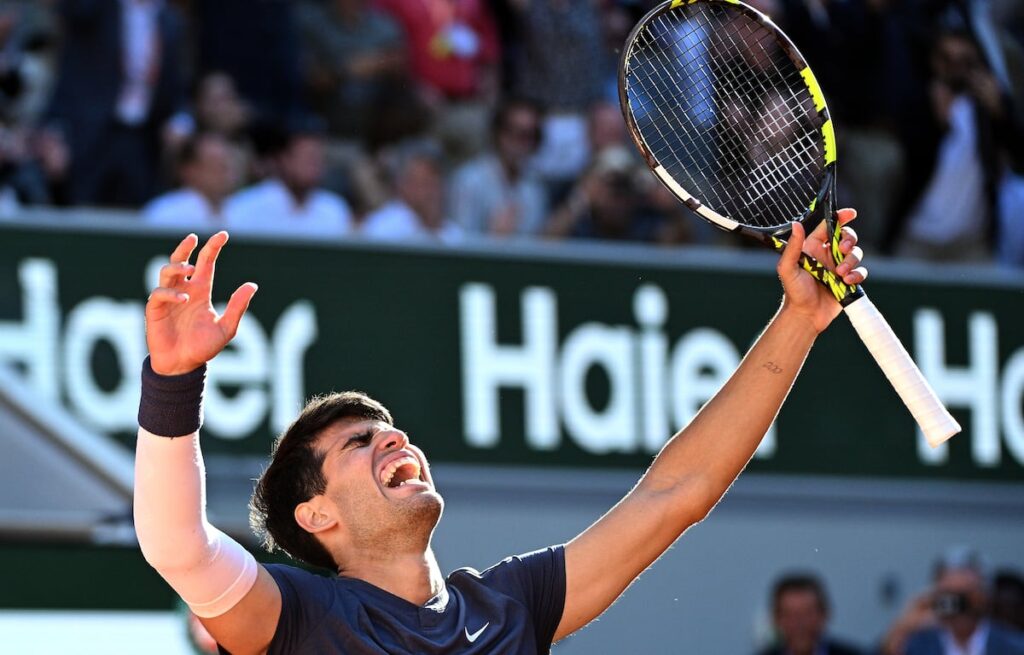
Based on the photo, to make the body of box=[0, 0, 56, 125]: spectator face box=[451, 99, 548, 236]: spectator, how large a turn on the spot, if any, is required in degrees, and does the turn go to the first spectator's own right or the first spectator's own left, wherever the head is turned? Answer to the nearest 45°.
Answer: approximately 90° to the first spectator's own left

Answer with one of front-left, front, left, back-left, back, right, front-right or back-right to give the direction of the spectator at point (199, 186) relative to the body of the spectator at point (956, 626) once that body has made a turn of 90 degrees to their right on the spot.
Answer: front

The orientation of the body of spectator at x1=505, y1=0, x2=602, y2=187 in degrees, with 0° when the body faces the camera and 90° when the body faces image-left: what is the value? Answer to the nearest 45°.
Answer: approximately 0°

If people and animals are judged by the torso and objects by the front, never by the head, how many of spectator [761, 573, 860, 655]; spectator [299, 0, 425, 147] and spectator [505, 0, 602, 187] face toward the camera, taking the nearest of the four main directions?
3

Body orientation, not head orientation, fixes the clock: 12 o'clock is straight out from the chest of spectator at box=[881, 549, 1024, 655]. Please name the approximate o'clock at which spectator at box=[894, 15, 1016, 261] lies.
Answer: spectator at box=[894, 15, 1016, 261] is roughly at 6 o'clock from spectator at box=[881, 549, 1024, 655].

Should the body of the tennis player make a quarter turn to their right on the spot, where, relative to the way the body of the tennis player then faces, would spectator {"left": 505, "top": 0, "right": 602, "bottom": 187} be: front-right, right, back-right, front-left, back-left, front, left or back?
back-right

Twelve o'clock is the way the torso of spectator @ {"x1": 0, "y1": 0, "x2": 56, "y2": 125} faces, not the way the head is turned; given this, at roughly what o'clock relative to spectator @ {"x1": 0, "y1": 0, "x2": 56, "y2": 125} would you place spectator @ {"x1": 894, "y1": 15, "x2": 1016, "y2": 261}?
spectator @ {"x1": 894, "y1": 15, "x2": 1016, "y2": 261} is roughly at 9 o'clock from spectator @ {"x1": 0, "y1": 0, "x2": 56, "y2": 125}.

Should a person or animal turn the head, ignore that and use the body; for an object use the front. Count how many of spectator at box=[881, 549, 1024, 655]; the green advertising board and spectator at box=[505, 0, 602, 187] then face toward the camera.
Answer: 3

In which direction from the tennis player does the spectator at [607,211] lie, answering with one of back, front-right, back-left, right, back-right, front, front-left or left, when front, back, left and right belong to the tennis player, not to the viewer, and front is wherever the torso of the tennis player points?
back-left

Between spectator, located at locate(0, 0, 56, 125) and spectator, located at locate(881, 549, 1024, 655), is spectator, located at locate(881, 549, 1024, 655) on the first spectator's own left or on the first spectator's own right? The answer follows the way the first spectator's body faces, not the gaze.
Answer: on the first spectator's own left
